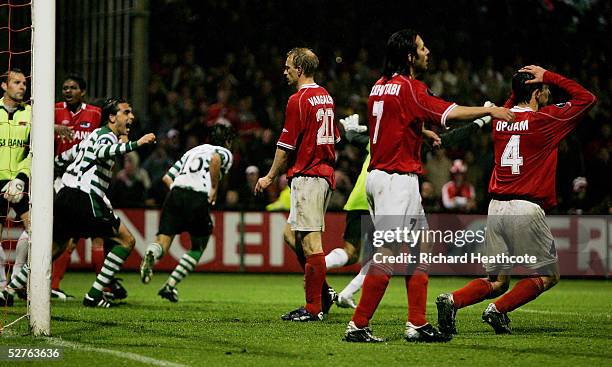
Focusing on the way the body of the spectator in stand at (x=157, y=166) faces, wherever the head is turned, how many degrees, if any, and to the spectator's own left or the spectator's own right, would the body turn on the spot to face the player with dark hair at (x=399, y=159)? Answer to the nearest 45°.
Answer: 0° — they already face them

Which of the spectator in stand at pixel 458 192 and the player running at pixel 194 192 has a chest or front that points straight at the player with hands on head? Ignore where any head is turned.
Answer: the spectator in stand

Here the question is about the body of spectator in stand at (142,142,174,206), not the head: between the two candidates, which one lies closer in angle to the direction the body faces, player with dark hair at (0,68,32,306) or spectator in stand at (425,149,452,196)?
the player with dark hair

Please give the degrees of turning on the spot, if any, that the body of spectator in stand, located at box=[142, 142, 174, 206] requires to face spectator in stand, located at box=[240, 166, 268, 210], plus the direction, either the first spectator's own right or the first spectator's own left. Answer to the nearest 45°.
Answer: approximately 90° to the first spectator's own left

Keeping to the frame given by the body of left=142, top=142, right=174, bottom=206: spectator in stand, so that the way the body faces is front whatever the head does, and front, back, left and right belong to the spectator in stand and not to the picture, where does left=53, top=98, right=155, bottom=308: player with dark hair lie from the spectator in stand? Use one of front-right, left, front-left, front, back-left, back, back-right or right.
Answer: front

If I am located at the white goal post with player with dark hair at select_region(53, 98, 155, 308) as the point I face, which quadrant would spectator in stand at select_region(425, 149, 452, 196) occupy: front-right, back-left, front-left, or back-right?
front-right

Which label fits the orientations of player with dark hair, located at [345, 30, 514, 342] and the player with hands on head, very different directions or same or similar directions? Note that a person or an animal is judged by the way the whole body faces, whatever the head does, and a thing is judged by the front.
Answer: same or similar directions

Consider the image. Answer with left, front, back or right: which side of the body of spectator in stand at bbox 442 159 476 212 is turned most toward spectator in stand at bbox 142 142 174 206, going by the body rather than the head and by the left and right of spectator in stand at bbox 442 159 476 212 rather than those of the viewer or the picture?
right

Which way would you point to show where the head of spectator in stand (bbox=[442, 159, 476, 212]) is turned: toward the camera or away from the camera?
toward the camera

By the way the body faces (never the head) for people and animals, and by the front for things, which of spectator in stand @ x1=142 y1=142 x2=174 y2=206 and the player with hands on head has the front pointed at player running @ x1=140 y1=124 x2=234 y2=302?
the spectator in stand

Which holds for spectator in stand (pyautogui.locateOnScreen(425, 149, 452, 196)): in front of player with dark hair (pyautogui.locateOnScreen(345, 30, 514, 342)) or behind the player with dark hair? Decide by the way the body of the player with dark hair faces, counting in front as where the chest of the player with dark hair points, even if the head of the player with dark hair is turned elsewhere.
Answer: in front

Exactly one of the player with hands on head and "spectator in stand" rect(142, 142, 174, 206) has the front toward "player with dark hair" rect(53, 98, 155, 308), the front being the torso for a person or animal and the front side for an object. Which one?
the spectator in stand

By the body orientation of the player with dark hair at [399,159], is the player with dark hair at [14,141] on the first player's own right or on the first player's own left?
on the first player's own left

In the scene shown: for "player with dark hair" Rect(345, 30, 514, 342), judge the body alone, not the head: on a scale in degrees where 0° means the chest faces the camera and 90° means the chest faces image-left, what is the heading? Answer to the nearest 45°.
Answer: approximately 225°

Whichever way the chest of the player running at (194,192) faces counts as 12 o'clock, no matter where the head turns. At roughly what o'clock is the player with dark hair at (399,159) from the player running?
The player with dark hair is roughly at 4 o'clock from the player running.

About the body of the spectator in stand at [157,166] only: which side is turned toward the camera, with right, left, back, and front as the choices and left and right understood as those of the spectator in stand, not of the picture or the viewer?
front

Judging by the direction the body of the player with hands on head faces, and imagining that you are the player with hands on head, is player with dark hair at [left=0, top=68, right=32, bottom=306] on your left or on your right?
on your left

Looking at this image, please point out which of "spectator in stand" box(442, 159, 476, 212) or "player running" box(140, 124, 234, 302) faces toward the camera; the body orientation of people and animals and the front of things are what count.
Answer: the spectator in stand
